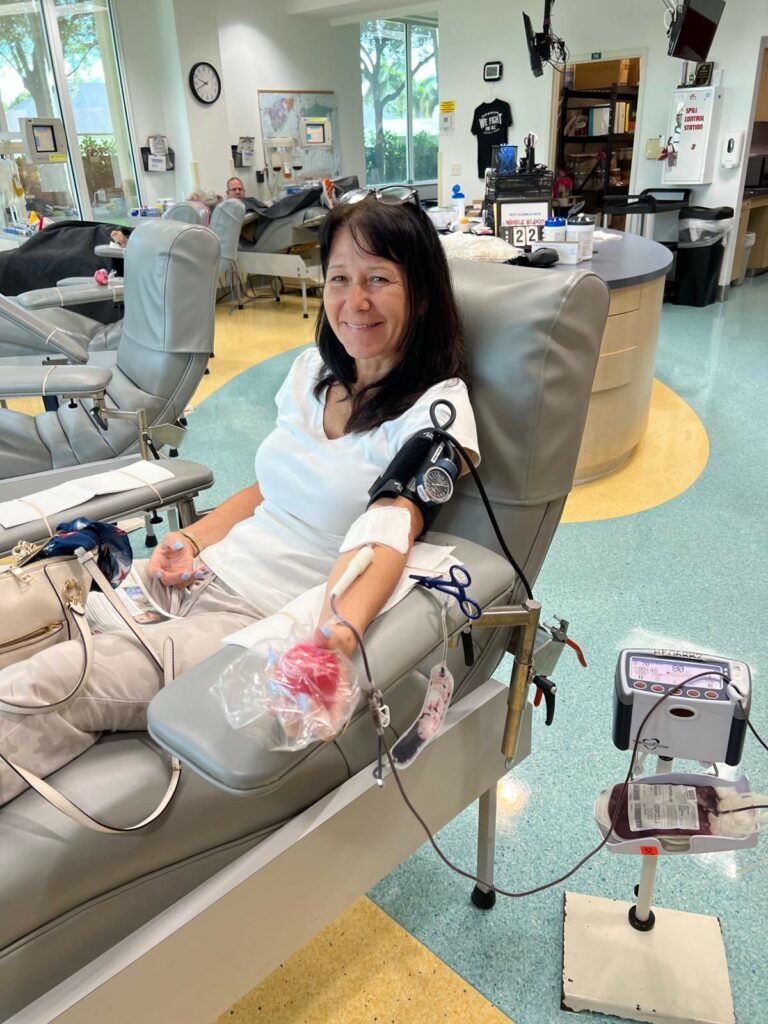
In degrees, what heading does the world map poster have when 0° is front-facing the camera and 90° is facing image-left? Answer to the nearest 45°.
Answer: approximately 0°

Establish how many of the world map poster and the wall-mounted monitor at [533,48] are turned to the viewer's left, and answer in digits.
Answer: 1

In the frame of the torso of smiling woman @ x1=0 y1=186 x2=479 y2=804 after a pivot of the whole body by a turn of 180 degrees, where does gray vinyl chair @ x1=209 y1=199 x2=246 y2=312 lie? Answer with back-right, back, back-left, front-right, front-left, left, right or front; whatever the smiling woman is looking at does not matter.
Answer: front-left

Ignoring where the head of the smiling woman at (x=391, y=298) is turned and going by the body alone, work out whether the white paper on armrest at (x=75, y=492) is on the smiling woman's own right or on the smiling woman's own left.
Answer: on the smiling woman's own right

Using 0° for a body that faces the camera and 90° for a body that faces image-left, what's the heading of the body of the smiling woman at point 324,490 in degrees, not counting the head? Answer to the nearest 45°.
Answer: approximately 45°

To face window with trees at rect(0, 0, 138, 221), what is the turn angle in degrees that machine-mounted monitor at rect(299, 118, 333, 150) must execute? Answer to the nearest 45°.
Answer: approximately 45° to its right

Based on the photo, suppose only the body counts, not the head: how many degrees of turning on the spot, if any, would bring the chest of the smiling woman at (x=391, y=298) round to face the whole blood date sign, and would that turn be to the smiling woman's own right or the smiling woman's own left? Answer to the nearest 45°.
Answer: approximately 135° to the smiling woman's own right

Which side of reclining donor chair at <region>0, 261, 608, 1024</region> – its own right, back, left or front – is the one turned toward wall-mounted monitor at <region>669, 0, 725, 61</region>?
back

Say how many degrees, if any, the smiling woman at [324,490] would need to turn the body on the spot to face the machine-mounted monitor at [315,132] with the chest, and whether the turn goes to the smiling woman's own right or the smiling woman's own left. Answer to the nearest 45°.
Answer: approximately 135° to the smiling woman's own right

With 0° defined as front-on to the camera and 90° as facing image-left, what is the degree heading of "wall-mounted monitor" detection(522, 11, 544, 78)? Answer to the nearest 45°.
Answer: approximately 90°

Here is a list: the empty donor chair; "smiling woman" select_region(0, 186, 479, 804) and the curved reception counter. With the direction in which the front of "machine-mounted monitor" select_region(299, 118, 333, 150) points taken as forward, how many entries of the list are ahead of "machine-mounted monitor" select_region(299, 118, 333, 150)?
3
